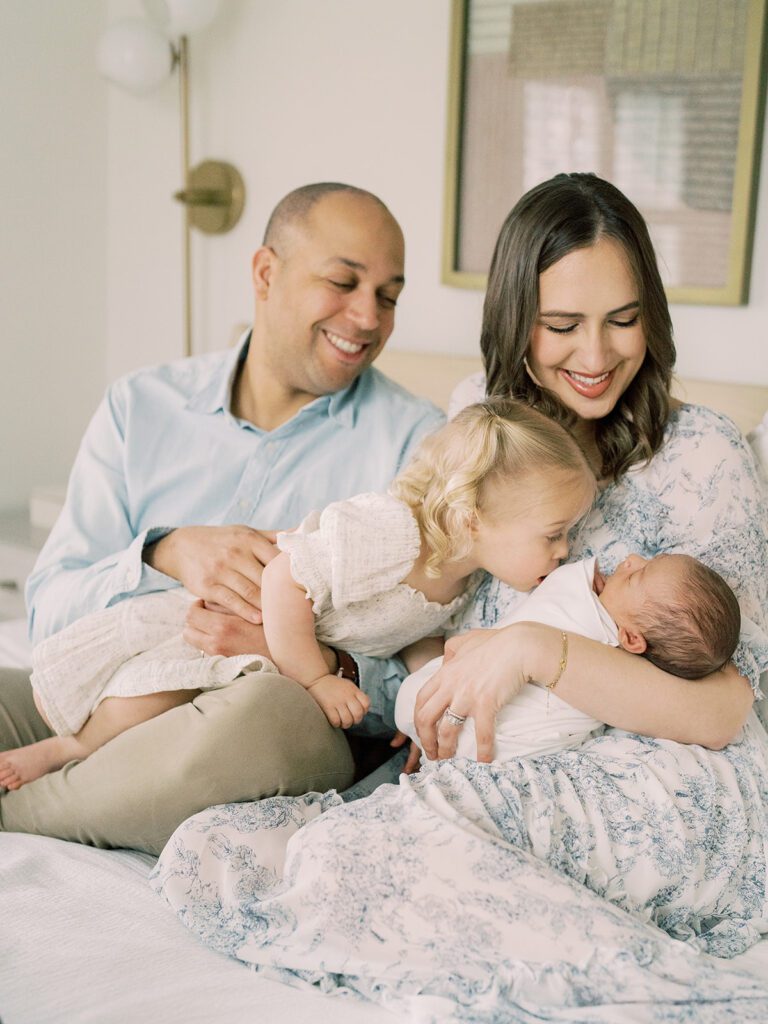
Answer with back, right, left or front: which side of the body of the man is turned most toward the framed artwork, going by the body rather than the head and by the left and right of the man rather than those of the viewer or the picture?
left

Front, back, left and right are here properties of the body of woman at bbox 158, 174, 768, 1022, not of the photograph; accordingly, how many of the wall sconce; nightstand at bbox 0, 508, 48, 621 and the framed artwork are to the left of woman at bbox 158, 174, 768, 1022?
0

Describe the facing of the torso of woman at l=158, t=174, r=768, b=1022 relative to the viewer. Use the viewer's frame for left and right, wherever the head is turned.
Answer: facing the viewer and to the left of the viewer

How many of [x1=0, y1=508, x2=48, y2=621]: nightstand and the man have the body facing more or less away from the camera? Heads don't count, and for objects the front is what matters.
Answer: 0

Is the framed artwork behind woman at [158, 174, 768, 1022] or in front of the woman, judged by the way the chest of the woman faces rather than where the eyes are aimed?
behind

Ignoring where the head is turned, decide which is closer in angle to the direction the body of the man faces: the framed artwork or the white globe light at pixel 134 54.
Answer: the framed artwork

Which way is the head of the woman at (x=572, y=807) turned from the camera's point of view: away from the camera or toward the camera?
toward the camera

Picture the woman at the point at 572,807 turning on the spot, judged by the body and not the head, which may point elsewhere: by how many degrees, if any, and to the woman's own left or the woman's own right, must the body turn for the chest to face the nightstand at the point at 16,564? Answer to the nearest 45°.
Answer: approximately 90° to the woman's own right

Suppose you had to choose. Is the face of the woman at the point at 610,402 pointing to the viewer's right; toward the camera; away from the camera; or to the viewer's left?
toward the camera

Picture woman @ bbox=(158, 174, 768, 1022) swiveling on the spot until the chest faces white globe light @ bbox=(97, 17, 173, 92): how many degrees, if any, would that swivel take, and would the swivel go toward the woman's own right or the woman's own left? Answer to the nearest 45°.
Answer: approximately 90° to the woman's own right

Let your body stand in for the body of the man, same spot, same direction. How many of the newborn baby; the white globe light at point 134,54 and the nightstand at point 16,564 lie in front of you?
1

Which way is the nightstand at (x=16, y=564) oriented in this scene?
toward the camera

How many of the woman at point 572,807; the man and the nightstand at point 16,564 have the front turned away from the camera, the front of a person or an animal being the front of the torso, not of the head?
0

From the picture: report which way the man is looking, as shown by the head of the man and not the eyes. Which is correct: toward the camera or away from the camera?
toward the camera
